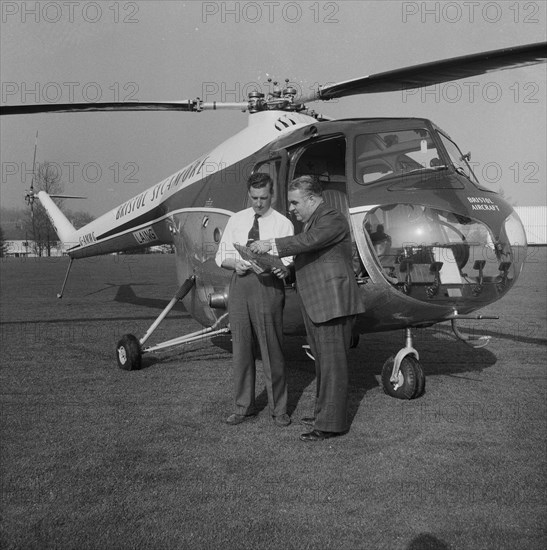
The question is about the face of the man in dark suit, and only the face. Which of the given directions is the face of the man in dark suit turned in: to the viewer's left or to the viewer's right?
to the viewer's left

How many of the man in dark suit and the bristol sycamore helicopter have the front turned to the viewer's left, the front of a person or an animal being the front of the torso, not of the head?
1

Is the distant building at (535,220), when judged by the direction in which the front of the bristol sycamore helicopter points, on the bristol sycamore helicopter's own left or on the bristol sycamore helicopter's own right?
on the bristol sycamore helicopter's own left

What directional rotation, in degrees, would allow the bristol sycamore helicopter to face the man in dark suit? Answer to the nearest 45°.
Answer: approximately 90° to its right

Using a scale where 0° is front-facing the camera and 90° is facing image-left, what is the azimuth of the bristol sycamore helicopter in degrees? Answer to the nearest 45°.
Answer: approximately 315°

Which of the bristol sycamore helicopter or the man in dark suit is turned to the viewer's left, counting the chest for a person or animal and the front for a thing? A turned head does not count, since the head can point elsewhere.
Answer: the man in dark suit

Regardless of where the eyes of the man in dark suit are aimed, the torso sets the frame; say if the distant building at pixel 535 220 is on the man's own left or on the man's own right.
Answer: on the man's own right

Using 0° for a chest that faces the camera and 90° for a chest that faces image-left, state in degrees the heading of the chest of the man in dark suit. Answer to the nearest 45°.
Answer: approximately 90°
